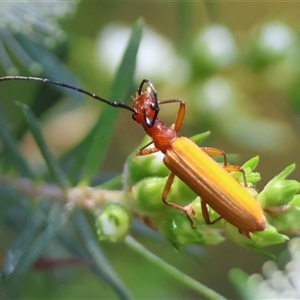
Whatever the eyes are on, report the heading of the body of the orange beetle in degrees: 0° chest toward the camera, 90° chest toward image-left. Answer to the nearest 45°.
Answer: approximately 135°
